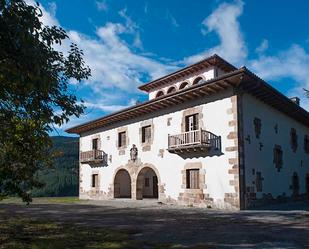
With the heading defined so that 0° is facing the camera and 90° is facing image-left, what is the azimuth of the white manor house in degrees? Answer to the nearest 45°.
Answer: approximately 45°

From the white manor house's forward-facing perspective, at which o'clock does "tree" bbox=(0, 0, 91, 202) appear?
The tree is roughly at 11 o'clock from the white manor house.
